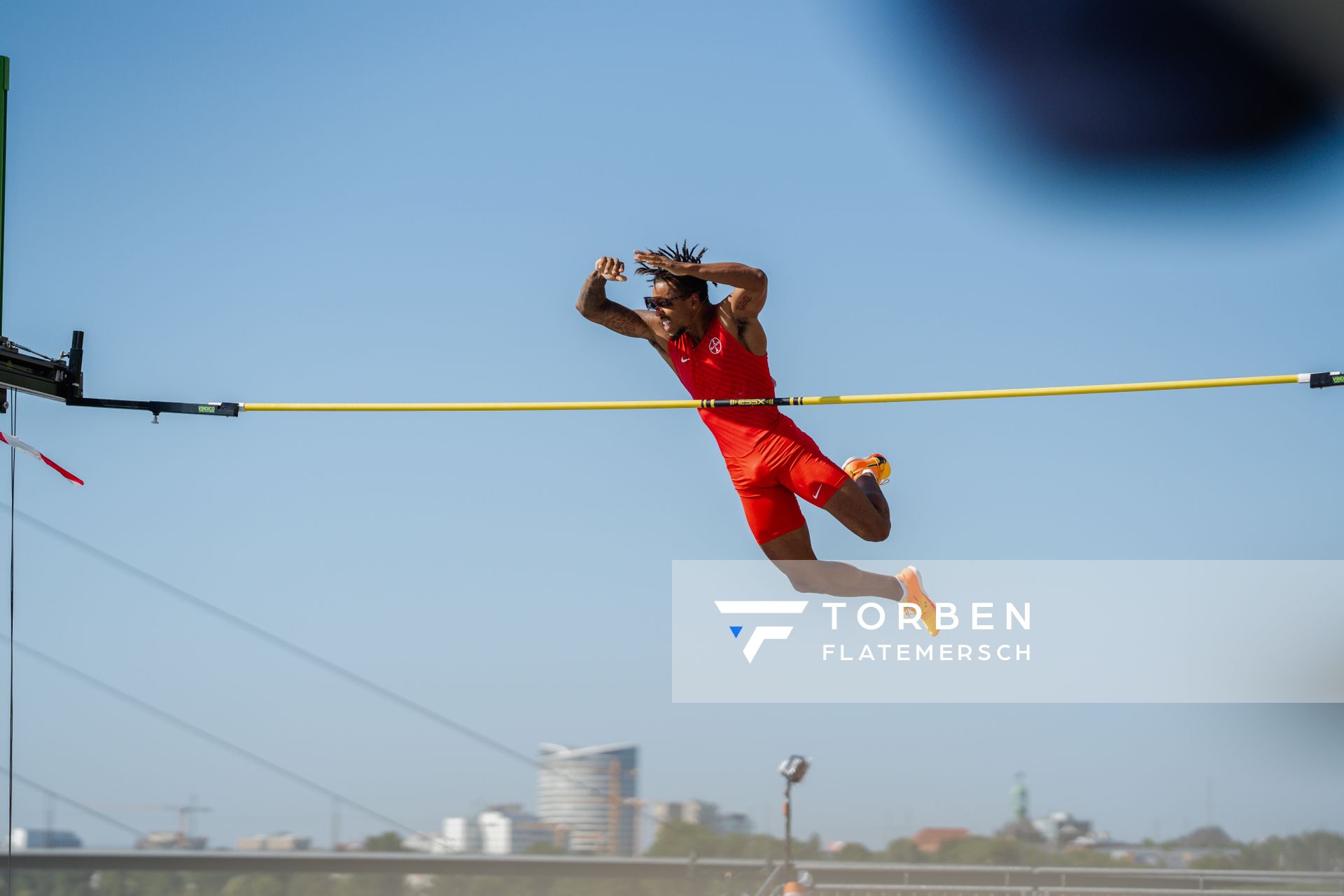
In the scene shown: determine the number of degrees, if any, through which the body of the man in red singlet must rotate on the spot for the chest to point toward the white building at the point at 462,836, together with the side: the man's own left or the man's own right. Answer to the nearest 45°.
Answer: approximately 135° to the man's own right

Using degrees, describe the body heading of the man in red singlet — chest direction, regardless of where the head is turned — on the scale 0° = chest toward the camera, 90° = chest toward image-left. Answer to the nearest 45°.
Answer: approximately 45°

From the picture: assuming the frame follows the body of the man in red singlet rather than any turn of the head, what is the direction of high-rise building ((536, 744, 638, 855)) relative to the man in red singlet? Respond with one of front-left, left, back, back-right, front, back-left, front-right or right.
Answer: back-right
